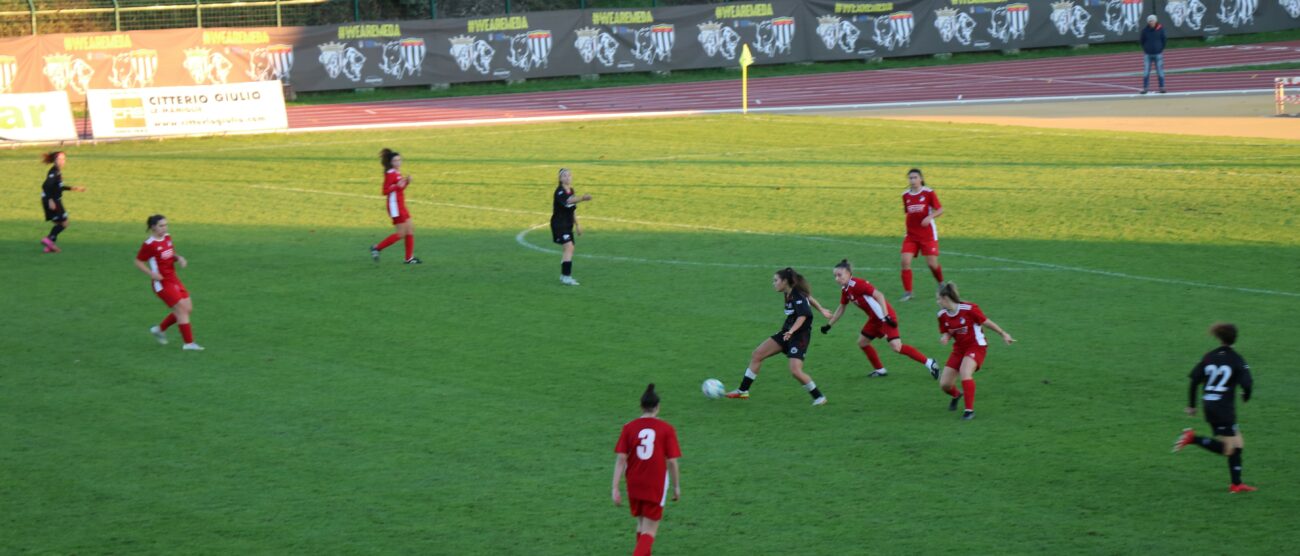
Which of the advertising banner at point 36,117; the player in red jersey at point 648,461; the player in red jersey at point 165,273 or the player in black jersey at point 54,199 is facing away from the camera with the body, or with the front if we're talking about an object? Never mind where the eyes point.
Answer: the player in red jersey at point 648,461

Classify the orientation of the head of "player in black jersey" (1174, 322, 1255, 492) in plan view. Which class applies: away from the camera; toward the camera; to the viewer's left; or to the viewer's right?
away from the camera

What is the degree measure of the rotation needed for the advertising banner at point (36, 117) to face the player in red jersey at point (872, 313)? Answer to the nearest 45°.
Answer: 0° — it already faces them

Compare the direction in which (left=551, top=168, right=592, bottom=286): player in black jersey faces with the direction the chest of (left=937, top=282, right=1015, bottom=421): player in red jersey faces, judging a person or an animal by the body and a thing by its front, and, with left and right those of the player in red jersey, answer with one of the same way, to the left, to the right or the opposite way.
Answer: to the left

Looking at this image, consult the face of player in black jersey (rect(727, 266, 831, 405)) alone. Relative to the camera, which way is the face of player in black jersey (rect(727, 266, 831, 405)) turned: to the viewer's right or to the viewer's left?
to the viewer's left

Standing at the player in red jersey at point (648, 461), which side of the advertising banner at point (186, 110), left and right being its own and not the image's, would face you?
front

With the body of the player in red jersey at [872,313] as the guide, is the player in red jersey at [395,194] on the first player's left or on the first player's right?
on the first player's right

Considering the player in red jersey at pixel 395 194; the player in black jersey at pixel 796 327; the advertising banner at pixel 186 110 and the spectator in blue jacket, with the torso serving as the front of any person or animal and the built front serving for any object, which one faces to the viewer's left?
the player in black jersey

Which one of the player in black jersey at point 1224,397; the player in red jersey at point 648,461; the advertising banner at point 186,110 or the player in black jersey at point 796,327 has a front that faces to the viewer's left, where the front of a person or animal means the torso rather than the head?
the player in black jersey at point 796,327

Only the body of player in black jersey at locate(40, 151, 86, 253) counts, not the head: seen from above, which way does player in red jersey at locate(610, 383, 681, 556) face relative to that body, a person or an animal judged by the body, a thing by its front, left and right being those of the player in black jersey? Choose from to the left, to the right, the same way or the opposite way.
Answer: to the left

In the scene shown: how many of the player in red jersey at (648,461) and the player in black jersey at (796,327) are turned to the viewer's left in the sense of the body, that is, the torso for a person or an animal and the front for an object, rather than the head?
1

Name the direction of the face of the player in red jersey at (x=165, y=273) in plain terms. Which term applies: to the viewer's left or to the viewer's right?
to the viewer's right
